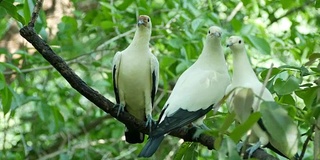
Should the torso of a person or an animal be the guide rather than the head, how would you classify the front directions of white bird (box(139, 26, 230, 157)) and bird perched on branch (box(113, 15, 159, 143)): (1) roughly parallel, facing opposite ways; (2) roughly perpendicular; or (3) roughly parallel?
roughly perpendicular

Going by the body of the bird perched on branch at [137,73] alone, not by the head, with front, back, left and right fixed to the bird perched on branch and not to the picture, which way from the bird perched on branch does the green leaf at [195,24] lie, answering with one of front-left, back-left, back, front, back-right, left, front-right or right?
back-left

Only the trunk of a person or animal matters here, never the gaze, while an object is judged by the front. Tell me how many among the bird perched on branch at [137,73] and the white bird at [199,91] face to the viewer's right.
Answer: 1

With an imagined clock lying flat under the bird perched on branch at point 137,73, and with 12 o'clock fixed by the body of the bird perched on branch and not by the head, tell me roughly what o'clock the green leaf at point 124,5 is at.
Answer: The green leaf is roughly at 6 o'clock from the bird perched on branch.

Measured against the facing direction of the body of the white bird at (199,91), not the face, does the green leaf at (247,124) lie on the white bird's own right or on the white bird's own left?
on the white bird's own right

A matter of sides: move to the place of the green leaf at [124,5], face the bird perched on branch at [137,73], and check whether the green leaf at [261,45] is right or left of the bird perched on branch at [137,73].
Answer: left

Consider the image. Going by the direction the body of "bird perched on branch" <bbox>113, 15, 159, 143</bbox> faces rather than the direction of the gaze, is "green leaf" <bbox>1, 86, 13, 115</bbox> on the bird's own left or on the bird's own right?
on the bird's own right

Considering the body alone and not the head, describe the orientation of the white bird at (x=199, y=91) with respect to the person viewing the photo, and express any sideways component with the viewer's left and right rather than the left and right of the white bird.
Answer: facing to the right of the viewer

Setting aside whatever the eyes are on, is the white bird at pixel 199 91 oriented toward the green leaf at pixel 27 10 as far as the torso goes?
no

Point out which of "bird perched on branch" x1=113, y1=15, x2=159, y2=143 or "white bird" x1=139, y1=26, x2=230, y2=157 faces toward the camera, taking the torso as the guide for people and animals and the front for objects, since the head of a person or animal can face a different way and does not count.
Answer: the bird perched on branch

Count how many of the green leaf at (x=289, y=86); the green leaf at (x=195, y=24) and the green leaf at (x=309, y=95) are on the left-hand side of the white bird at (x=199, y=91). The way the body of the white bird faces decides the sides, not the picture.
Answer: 1

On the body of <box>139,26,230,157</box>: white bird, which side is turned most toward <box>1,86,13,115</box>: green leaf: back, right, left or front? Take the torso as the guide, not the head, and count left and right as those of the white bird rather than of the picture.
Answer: back

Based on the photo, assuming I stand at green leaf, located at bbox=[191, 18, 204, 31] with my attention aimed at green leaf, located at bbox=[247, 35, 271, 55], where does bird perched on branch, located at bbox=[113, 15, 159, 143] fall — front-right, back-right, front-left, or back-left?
back-right

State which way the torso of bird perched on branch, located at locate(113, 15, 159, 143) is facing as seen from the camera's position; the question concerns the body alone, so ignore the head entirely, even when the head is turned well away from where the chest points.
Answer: toward the camera
